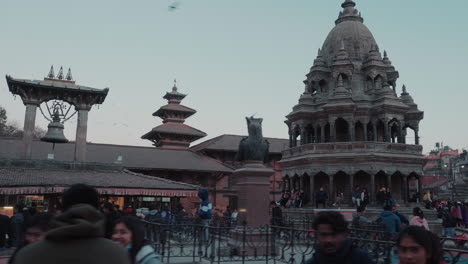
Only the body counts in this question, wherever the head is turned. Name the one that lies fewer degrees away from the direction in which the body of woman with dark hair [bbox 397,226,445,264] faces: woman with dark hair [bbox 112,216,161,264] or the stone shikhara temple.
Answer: the woman with dark hair

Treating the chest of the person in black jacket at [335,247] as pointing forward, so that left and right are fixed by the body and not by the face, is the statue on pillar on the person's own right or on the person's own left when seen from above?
on the person's own right

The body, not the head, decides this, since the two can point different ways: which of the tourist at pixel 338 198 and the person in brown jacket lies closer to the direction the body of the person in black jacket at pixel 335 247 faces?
the person in brown jacket

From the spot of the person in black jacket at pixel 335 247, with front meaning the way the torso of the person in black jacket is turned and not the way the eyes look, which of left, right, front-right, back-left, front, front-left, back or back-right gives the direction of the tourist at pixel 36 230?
front-right

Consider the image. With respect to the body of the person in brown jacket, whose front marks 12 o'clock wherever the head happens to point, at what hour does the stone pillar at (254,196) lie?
The stone pillar is roughly at 1 o'clock from the person in brown jacket.

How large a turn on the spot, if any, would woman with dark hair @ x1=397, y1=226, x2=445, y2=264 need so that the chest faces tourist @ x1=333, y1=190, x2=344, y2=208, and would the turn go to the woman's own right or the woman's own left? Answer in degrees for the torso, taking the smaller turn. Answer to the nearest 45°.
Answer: approximately 135° to the woman's own right

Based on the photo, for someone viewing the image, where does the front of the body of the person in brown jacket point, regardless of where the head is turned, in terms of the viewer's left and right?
facing away from the viewer

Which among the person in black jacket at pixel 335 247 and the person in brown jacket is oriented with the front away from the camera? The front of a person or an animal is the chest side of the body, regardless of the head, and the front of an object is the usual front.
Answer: the person in brown jacket

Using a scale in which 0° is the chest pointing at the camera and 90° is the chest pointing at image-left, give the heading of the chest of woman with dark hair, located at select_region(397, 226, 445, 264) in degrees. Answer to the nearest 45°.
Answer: approximately 45°

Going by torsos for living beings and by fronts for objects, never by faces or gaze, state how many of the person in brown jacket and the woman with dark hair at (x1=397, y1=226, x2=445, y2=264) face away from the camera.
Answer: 1
